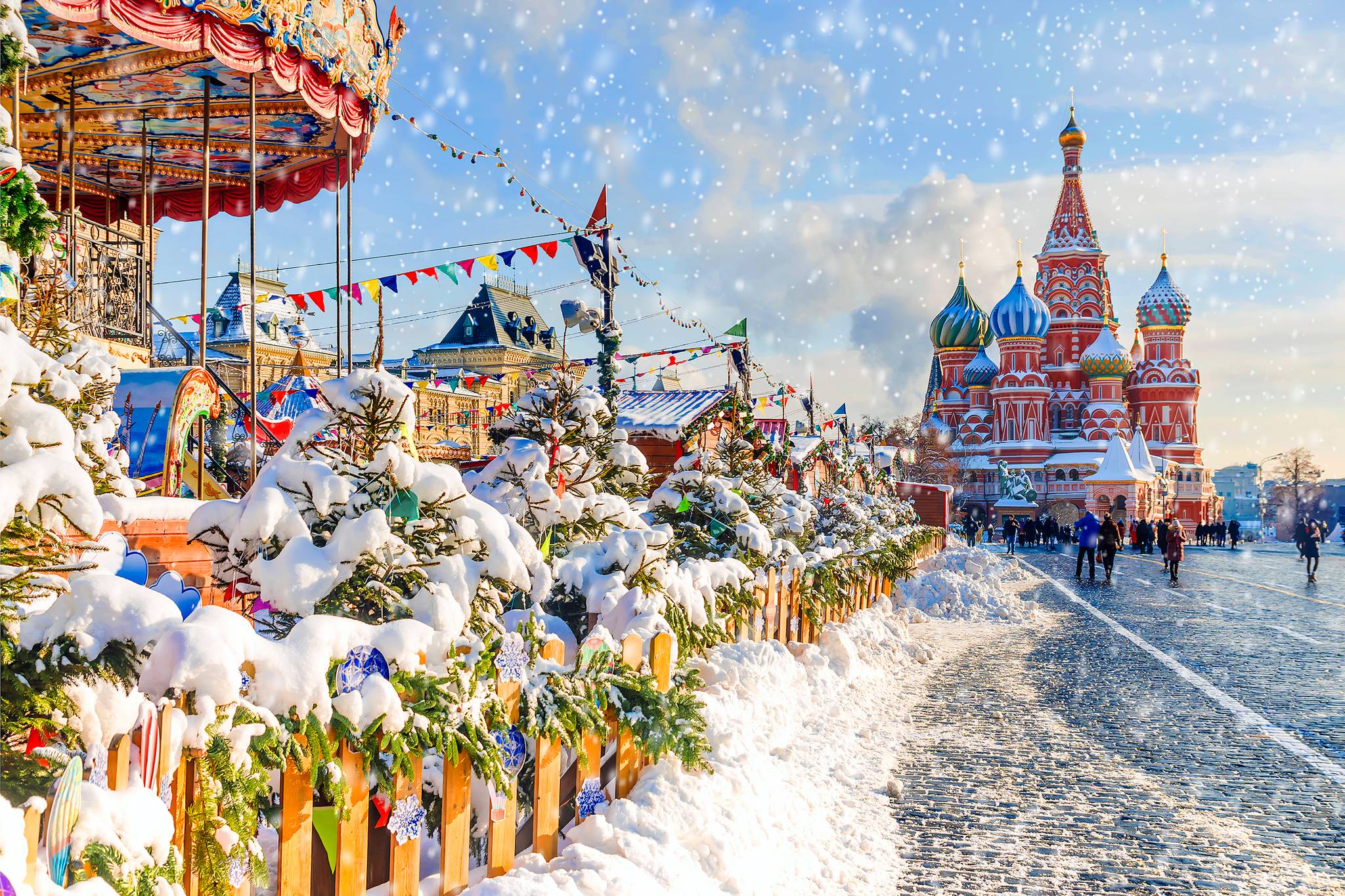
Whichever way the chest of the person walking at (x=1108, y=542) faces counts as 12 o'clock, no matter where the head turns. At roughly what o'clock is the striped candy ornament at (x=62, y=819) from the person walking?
The striped candy ornament is roughly at 6 o'clock from the person walking.

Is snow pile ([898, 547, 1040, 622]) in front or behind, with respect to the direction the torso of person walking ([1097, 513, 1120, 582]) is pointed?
behind

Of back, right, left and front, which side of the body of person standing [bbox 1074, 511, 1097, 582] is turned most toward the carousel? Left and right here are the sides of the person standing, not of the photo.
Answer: back

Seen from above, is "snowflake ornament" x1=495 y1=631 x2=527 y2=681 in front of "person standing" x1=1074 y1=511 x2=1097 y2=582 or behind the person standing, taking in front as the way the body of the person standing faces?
behind

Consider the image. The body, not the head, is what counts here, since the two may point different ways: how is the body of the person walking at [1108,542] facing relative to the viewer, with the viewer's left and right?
facing away from the viewer

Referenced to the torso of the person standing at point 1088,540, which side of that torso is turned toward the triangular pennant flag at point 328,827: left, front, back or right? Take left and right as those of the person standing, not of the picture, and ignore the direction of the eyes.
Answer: back

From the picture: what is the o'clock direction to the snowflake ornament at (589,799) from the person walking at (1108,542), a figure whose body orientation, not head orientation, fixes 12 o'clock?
The snowflake ornament is roughly at 6 o'clock from the person walking.

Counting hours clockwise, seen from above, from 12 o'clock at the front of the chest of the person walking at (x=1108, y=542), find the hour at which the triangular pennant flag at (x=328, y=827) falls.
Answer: The triangular pennant flag is roughly at 6 o'clock from the person walking.

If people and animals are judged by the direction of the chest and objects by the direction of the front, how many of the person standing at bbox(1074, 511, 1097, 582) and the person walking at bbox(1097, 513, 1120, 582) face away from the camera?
2

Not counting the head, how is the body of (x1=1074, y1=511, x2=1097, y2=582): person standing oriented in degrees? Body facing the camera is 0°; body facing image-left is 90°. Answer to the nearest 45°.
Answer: approximately 180°

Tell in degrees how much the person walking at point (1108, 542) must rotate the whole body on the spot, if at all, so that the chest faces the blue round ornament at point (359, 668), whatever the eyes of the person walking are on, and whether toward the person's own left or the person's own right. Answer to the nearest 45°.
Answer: approximately 180°
